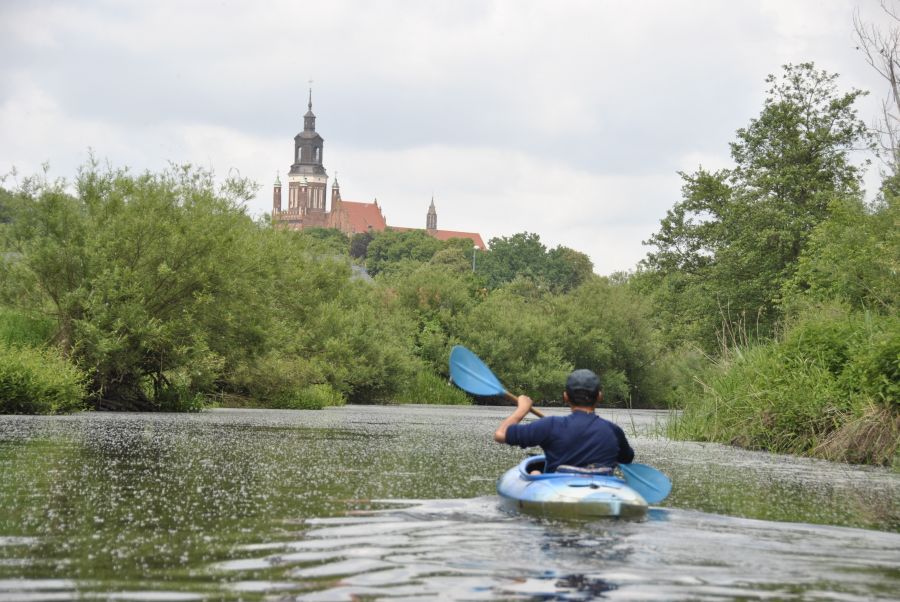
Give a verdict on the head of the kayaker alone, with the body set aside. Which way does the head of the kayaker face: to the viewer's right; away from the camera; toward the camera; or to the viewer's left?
away from the camera

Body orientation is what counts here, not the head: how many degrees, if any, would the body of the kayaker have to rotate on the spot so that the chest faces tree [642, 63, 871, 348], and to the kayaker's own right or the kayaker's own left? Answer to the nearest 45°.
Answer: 0° — they already face it

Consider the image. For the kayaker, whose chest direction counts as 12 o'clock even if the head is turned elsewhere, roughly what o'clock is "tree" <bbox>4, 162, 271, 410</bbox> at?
The tree is roughly at 11 o'clock from the kayaker.

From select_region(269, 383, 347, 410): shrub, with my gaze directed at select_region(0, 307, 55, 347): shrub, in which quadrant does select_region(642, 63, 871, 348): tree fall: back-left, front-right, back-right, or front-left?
back-left

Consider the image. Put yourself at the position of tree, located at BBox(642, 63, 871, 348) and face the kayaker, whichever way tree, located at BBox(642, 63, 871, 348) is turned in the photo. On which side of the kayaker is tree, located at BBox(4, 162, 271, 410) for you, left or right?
right

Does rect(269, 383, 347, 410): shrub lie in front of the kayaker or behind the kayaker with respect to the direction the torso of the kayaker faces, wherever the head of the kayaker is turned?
in front

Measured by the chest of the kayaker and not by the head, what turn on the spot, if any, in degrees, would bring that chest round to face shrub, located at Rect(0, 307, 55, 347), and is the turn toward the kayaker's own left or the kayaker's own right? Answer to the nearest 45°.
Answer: approximately 45° to the kayaker's own left

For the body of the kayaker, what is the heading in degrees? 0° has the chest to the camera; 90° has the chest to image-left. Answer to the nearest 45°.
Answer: approximately 180°
